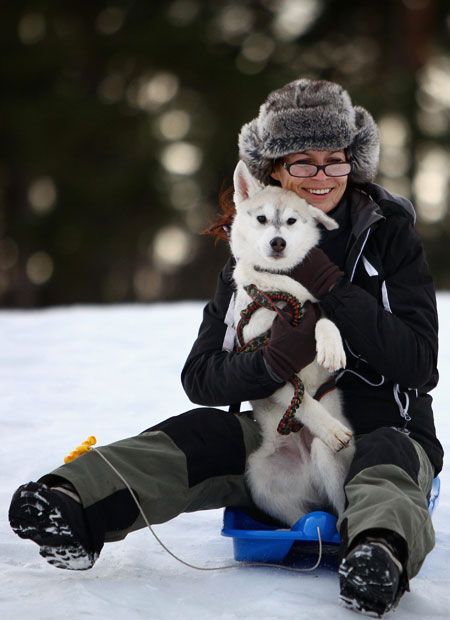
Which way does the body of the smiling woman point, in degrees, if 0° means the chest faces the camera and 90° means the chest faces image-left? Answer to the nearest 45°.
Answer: approximately 45°

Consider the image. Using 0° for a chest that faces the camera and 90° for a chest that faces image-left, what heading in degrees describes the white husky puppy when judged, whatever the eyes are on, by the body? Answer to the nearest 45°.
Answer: approximately 0°
